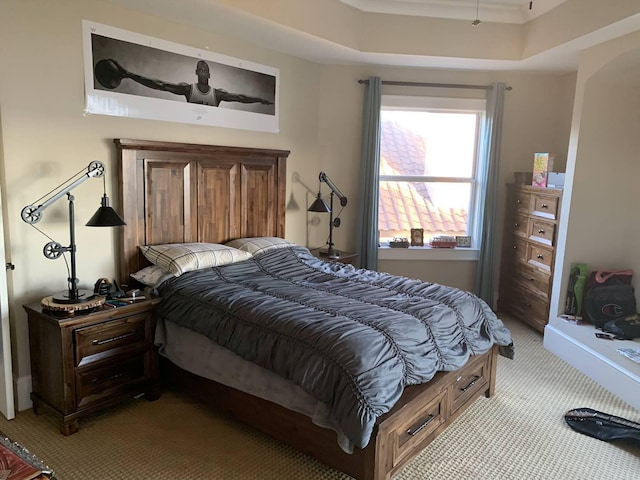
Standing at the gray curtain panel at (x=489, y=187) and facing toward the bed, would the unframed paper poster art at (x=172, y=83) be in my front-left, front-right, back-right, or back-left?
front-right

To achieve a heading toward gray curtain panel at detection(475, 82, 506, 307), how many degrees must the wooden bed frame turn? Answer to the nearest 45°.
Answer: approximately 90° to its left

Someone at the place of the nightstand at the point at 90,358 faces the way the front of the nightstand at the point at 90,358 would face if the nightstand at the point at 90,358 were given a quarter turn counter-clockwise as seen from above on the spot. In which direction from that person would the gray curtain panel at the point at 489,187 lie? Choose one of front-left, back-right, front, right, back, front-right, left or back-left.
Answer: front-right

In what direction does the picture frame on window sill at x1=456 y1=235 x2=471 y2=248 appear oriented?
toward the camera

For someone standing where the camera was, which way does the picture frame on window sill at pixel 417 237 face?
facing the viewer

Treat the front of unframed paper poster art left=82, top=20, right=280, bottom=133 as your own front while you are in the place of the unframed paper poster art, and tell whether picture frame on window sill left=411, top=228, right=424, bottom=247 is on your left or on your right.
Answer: on your left

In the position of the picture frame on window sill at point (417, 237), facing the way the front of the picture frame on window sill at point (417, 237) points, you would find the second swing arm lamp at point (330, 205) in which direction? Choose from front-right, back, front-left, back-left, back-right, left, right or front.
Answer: front-right

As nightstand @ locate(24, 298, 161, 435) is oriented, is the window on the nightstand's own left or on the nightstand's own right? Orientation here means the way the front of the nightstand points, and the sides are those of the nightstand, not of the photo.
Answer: on the nightstand's own left

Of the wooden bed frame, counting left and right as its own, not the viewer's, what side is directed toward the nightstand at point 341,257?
left

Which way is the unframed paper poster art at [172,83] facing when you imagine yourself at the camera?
facing the viewer and to the right of the viewer

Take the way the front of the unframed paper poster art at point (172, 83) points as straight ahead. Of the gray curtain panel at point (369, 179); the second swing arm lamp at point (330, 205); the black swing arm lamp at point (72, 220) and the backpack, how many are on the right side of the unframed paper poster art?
1

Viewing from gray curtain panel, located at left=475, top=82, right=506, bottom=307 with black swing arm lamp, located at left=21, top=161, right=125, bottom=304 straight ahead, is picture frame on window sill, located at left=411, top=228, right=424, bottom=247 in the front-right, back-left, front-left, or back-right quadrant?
front-right

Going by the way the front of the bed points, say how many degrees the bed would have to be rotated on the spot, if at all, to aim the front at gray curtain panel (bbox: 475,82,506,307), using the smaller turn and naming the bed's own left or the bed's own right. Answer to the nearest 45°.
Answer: approximately 90° to the bed's own left

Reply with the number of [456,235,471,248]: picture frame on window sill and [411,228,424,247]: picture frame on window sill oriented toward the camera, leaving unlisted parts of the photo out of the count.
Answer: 2
